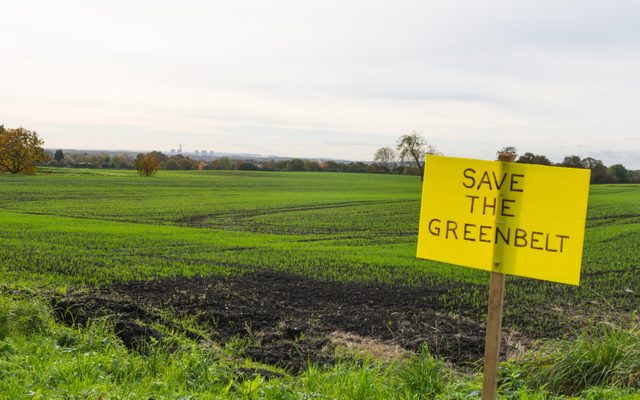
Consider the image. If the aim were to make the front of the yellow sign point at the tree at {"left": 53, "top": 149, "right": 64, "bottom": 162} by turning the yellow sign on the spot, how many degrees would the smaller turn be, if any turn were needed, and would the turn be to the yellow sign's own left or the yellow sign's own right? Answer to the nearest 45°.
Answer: approximately 135° to the yellow sign's own right

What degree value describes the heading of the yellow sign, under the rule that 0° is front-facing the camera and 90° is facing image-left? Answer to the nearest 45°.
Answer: approximately 0°

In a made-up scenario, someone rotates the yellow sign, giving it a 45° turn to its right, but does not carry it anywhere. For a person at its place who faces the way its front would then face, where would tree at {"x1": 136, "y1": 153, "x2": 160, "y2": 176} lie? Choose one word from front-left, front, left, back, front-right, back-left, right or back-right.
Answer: right

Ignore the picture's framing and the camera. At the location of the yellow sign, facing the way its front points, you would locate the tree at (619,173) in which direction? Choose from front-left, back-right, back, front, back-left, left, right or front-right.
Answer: back

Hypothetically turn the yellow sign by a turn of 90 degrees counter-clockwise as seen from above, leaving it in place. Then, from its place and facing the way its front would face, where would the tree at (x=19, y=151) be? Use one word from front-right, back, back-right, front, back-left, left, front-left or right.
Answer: back-left

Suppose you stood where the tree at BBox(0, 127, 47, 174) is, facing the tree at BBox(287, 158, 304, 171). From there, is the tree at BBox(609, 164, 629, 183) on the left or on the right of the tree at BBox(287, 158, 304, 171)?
right
